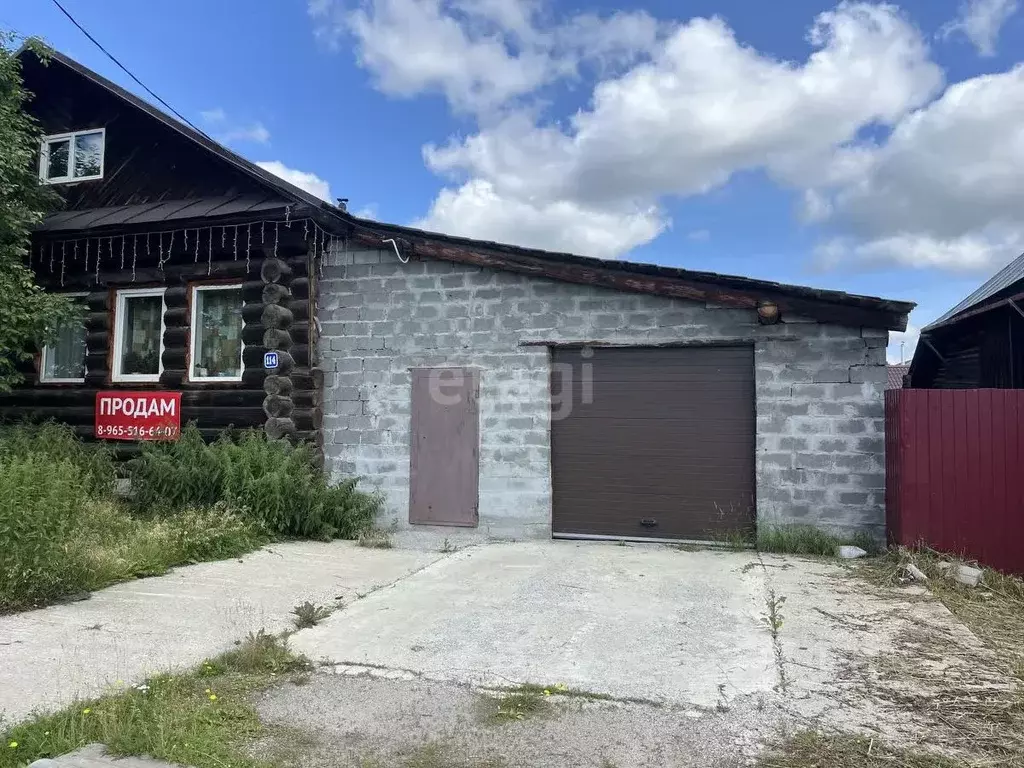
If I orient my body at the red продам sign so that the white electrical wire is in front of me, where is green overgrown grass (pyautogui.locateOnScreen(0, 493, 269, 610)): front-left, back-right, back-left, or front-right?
front-right

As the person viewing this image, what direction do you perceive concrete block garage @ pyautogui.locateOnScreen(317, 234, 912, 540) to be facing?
facing the viewer

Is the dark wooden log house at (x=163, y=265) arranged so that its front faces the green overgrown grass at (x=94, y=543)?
yes

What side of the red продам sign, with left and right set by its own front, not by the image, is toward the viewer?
front

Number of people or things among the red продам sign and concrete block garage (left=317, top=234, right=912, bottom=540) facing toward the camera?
2

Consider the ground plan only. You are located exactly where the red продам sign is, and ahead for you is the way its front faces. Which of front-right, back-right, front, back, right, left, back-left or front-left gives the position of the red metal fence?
front-left

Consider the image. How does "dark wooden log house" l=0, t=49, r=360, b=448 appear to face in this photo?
toward the camera

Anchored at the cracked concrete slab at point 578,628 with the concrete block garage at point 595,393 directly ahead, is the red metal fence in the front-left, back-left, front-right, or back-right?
front-right

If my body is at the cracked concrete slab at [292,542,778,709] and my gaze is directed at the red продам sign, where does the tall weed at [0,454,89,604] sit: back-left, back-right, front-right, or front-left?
front-left

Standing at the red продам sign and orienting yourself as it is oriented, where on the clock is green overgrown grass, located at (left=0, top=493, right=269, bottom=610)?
The green overgrown grass is roughly at 12 o'clock from the red продам sign.

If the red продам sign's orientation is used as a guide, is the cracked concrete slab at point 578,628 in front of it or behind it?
in front

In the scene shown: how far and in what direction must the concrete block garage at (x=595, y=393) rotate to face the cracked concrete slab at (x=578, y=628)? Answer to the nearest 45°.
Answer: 0° — it already faces it

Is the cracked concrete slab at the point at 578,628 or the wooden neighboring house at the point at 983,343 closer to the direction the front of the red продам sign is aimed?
the cracked concrete slab

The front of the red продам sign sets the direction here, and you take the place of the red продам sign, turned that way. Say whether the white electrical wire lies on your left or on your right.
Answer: on your left

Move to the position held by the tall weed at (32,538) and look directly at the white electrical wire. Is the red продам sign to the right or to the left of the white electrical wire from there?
left

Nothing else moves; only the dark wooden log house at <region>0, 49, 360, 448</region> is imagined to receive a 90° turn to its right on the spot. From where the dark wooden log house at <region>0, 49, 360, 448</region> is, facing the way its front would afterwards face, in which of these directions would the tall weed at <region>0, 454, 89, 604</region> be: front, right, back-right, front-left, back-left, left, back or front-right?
left
